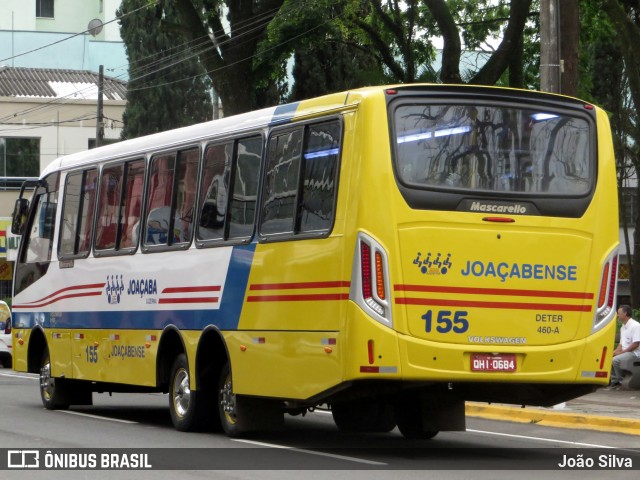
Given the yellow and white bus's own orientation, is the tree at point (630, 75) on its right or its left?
on its right

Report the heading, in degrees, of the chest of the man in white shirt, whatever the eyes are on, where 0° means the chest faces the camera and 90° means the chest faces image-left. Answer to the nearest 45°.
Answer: approximately 90°

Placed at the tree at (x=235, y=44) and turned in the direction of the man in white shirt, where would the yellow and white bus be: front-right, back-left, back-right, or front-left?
front-right

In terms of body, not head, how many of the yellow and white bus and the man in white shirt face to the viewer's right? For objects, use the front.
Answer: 0

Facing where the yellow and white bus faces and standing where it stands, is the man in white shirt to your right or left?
on your right

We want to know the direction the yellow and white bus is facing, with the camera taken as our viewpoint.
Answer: facing away from the viewer and to the left of the viewer

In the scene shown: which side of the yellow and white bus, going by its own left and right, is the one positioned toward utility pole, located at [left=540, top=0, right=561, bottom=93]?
right
